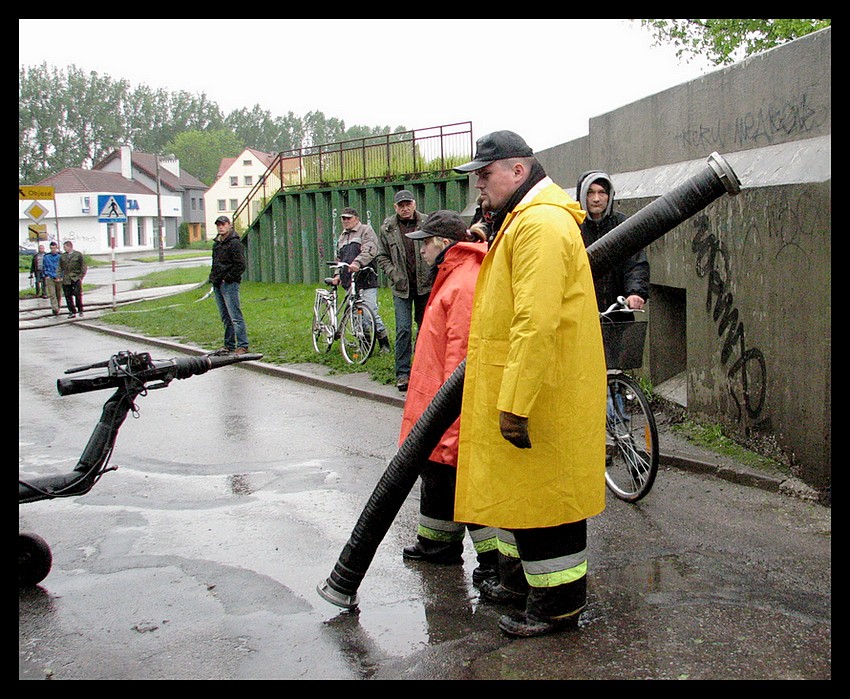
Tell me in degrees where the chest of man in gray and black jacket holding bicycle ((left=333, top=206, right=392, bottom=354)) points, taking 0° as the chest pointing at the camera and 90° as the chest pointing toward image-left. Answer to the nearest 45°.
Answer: approximately 45°

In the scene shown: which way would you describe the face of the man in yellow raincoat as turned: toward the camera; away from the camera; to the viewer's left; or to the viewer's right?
to the viewer's left

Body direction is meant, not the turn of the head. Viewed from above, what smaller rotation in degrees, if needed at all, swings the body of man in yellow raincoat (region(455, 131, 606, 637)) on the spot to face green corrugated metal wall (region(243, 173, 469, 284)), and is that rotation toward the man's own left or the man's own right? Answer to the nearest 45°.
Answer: approximately 90° to the man's own right

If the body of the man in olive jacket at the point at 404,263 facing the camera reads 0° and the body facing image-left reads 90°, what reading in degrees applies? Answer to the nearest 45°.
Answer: approximately 0°

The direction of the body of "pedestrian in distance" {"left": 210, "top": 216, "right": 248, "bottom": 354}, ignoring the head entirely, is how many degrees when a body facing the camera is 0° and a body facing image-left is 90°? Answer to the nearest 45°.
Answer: approximately 45°

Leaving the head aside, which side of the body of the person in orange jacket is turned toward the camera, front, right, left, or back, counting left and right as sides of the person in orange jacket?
left

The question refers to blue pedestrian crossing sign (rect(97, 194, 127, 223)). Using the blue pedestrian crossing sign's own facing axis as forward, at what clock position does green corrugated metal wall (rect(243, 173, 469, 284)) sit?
The green corrugated metal wall is roughly at 10 o'clock from the blue pedestrian crossing sign.

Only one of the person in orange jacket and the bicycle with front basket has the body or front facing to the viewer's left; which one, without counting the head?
the person in orange jacket
